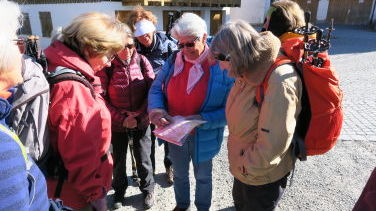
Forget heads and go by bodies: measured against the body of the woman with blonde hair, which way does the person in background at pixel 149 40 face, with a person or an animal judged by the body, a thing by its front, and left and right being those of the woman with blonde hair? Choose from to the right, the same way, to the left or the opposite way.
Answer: to the right

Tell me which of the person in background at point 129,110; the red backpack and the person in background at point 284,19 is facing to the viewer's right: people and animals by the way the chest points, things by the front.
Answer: the red backpack

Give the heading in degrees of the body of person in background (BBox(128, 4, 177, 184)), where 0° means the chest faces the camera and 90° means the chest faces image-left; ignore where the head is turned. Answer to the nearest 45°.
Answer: approximately 0°

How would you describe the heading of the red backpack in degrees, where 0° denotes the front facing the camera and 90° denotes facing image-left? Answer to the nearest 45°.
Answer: approximately 270°

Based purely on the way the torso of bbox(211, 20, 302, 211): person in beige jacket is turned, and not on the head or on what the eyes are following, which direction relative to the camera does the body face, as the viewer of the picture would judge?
to the viewer's left

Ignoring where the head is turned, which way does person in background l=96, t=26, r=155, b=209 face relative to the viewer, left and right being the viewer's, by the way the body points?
facing the viewer

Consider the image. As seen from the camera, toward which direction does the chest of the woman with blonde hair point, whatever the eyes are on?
to the viewer's right

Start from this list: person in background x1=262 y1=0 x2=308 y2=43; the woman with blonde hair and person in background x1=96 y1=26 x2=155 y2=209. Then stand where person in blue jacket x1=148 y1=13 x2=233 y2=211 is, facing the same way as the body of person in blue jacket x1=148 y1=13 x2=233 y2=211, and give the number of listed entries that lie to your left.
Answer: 1

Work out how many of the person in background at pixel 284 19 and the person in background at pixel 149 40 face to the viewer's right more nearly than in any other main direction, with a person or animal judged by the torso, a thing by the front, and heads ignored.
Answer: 0

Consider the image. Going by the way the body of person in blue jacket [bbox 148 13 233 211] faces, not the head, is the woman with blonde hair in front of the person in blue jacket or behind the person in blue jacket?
in front

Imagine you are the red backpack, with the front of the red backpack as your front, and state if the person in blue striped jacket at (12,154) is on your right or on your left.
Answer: on your right

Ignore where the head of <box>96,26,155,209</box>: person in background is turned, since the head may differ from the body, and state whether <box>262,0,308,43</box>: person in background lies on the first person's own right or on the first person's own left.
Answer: on the first person's own left

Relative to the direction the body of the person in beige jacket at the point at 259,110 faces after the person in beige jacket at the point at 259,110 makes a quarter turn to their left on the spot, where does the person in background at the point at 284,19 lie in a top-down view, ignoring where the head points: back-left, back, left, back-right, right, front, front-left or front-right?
back
